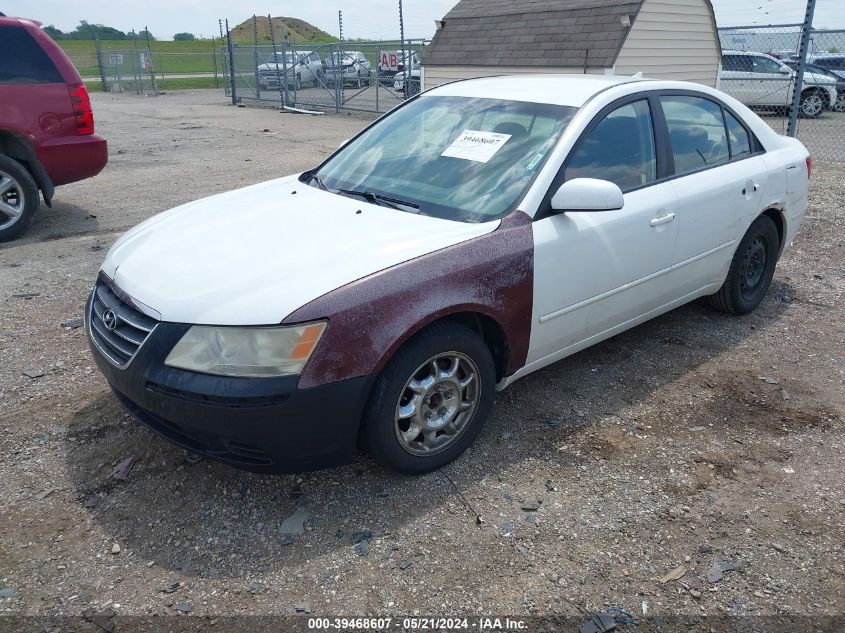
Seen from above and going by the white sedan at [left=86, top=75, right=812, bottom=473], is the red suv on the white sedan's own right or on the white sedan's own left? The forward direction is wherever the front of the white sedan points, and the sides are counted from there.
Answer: on the white sedan's own right

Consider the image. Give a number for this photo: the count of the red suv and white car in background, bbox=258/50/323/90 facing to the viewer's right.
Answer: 0

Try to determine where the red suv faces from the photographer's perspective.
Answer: facing to the left of the viewer

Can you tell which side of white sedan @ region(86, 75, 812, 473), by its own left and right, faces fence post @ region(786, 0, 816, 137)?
back

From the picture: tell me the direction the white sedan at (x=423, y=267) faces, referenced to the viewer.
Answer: facing the viewer and to the left of the viewer

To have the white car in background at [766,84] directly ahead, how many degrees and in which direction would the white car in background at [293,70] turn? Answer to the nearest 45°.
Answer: approximately 90° to its left

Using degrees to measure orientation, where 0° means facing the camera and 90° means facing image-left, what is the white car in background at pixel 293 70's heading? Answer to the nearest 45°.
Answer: approximately 45°

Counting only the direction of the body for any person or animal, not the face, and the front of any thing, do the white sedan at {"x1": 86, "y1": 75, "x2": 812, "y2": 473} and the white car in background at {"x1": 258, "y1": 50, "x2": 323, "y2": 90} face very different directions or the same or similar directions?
same or similar directions

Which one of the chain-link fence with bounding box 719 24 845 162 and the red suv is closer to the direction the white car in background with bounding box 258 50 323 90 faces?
the red suv
